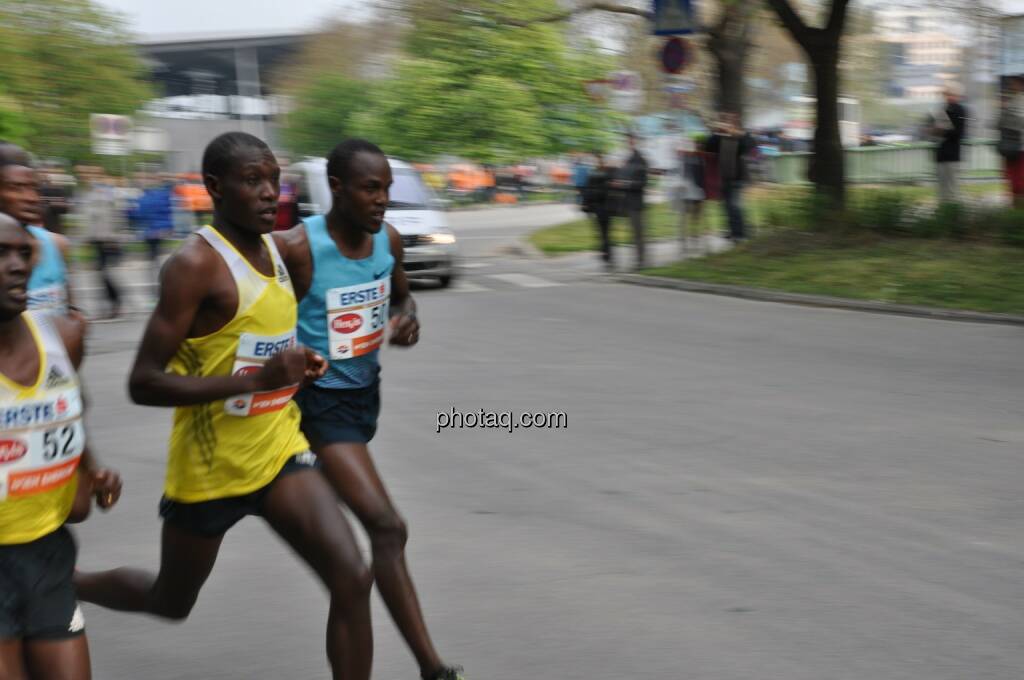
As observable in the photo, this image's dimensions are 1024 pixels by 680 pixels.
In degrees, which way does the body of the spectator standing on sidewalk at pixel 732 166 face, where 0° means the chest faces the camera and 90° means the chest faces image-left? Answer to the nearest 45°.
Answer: approximately 0°

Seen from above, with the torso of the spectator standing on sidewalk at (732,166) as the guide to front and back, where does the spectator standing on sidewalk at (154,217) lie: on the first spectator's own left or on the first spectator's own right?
on the first spectator's own right

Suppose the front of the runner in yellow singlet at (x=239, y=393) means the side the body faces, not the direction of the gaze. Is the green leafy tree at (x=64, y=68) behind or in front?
behind
